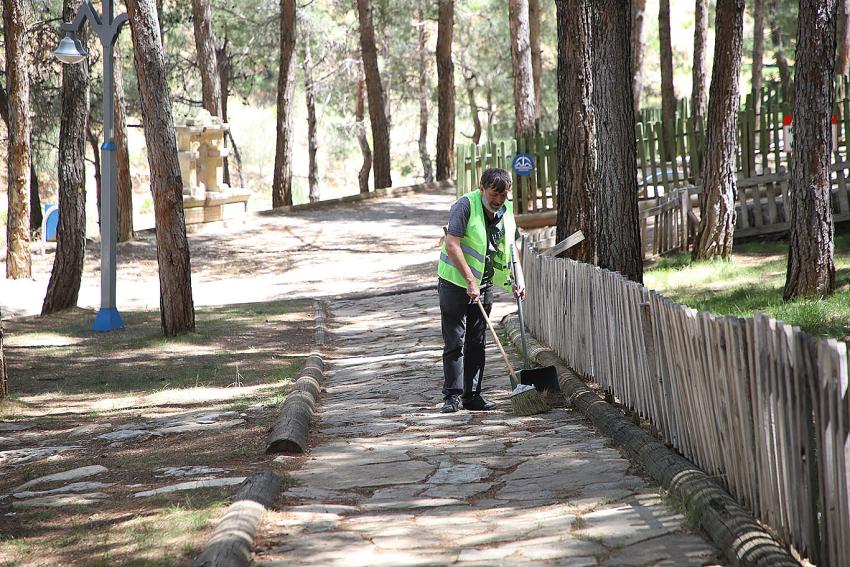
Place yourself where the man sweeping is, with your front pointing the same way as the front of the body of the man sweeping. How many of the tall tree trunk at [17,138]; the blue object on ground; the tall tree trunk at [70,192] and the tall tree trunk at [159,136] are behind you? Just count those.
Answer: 4

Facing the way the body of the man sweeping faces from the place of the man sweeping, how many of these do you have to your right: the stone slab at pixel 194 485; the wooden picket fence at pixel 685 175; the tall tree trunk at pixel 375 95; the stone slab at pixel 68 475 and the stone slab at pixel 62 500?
3

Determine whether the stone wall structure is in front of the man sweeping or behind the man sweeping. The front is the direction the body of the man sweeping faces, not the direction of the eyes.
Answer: behind

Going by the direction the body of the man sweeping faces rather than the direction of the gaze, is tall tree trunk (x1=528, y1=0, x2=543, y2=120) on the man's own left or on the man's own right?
on the man's own left

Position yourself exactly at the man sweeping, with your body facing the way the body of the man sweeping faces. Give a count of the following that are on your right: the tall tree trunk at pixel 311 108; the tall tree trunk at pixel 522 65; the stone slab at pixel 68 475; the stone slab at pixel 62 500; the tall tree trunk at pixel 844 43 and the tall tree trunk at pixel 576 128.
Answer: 2

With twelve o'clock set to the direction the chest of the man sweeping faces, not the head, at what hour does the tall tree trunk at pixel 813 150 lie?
The tall tree trunk is roughly at 9 o'clock from the man sweeping.

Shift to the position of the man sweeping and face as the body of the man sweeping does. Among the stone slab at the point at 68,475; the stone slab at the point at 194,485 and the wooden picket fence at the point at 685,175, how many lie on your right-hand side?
2

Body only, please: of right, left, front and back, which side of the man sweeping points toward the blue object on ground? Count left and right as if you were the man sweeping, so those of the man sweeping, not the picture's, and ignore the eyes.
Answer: back

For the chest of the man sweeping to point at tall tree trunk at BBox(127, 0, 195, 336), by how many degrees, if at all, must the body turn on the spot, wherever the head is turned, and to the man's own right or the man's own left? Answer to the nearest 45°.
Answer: approximately 180°

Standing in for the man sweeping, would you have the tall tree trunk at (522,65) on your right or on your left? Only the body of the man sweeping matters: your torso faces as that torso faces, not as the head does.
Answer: on your left

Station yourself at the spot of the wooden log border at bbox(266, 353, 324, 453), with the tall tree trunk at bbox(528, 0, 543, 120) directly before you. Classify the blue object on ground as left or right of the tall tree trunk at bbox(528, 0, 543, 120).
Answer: left

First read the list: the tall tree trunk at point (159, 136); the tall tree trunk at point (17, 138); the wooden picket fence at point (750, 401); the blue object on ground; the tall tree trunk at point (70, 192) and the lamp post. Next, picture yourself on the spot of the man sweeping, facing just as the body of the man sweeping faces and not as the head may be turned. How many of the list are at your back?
5

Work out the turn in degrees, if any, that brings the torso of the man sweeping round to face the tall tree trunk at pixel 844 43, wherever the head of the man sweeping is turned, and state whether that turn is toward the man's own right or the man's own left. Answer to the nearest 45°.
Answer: approximately 90° to the man's own left

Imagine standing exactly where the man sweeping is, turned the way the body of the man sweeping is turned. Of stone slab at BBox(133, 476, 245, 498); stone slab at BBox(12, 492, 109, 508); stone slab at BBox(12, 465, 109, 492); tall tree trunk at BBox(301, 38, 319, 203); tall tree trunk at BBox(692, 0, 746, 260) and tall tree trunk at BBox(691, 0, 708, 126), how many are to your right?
3

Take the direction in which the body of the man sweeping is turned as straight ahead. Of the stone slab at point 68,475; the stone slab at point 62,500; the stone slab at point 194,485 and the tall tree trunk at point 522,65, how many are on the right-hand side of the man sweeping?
3

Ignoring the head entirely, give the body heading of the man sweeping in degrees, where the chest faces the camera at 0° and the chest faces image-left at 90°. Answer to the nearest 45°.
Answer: approximately 315°

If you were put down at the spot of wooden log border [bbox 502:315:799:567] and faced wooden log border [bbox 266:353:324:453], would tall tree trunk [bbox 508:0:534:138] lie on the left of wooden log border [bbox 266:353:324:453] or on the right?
right

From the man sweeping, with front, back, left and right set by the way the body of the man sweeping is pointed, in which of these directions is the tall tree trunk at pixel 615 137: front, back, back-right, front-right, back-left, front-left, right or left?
left
